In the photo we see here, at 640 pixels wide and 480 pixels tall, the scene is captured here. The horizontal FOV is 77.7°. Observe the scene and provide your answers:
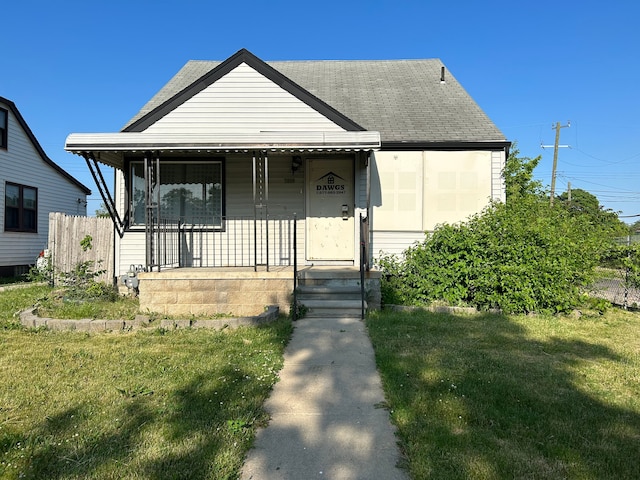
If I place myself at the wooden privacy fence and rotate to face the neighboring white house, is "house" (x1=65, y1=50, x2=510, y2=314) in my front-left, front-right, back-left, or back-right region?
back-right

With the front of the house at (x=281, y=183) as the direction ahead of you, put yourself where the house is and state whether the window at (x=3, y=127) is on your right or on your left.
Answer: on your right

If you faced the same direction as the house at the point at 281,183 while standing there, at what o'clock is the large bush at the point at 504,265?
The large bush is roughly at 10 o'clock from the house.

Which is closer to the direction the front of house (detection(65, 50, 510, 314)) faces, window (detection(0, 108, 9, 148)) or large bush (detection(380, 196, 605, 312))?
the large bush

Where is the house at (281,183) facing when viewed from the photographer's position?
facing the viewer

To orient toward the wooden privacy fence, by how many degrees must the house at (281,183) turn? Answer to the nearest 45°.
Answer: approximately 90° to its right

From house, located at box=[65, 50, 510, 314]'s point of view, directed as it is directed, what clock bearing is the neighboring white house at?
The neighboring white house is roughly at 4 o'clock from the house.

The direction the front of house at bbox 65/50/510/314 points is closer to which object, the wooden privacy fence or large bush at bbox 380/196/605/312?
the large bush
